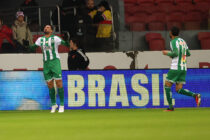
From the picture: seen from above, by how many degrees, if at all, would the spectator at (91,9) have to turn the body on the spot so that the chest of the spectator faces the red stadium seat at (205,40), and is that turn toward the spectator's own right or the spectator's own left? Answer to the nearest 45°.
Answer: approximately 90° to the spectator's own left

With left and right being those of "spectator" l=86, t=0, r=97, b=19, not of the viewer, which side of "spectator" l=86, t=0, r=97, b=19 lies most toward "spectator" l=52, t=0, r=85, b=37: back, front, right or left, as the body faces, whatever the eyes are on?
right

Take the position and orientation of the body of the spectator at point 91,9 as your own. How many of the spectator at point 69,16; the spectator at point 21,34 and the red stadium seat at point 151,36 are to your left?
1

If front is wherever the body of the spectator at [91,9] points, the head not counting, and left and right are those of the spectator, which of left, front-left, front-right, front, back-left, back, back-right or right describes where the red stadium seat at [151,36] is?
left

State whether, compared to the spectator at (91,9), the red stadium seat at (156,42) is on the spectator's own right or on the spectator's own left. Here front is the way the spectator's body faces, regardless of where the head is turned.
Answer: on the spectator's own left
